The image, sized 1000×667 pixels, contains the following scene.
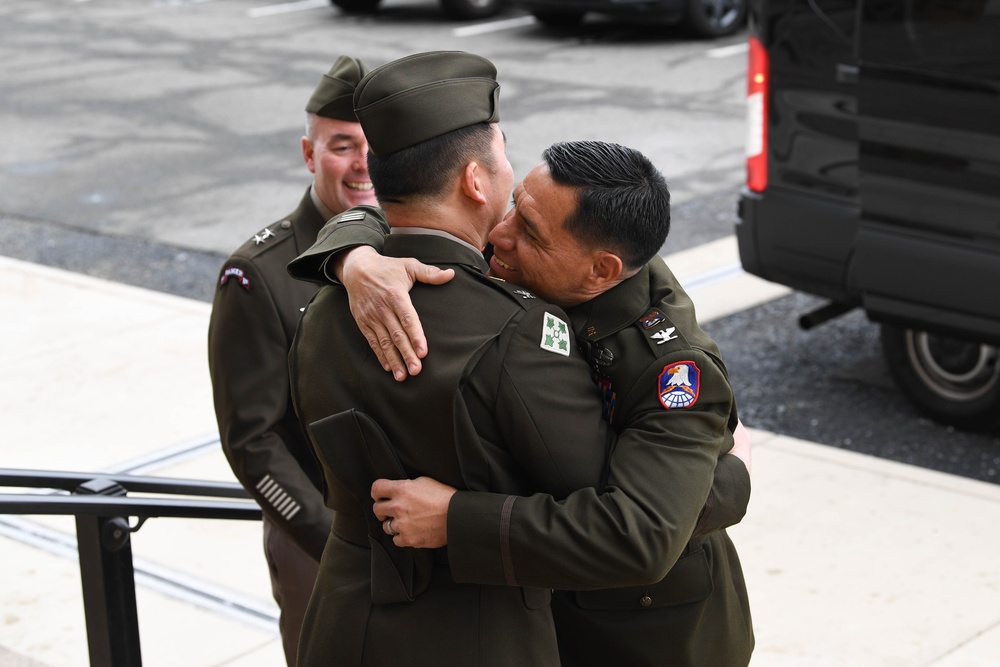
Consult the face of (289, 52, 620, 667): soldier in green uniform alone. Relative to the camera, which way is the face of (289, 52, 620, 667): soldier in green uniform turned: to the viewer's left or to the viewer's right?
to the viewer's right

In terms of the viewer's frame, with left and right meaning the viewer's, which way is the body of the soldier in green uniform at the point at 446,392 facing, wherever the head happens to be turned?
facing away from the viewer and to the right of the viewer

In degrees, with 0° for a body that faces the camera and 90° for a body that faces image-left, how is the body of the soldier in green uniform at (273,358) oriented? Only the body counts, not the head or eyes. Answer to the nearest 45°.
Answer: approximately 315°

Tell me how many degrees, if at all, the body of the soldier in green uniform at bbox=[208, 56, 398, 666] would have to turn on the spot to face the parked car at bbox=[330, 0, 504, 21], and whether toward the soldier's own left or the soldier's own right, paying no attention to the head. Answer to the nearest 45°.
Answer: approximately 135° to the soldier's own left

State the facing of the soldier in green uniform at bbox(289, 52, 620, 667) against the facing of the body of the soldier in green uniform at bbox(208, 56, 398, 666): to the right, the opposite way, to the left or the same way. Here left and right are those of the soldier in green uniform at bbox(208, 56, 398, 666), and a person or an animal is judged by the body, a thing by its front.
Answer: to the left
